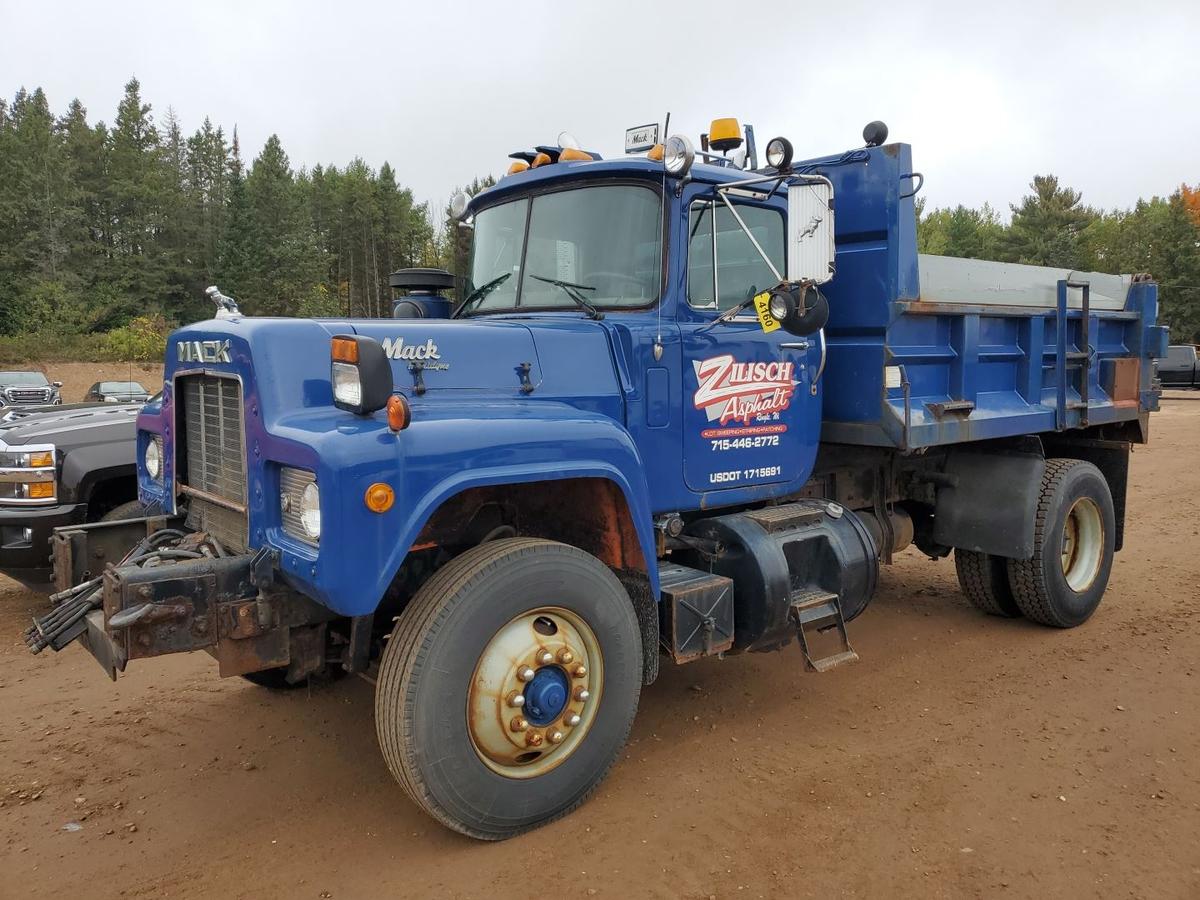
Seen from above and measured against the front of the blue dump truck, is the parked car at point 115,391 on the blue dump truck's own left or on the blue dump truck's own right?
on the blue dump truck's own right

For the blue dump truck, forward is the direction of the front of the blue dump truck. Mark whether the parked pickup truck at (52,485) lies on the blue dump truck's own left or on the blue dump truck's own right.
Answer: on the blue dump truck's own right

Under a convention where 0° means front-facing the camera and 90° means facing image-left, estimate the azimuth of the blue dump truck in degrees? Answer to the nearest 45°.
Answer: approximately 45°

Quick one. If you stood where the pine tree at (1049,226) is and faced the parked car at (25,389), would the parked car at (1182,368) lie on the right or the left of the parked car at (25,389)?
left

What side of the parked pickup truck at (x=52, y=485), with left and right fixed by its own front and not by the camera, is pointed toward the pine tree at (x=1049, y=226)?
back

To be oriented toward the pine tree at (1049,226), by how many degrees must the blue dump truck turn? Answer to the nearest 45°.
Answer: approximately 180°

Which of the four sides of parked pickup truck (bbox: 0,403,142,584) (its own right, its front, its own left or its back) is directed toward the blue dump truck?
left

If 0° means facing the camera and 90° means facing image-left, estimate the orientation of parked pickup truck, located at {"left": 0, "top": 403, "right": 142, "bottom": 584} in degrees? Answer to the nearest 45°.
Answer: approximately 45°

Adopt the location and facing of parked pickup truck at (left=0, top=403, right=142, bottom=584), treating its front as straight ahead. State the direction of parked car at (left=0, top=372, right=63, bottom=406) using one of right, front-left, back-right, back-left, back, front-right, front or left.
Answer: back-right

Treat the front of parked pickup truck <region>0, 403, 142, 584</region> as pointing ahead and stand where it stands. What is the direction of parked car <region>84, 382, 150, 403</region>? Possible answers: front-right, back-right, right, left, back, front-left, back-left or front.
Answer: back-right
